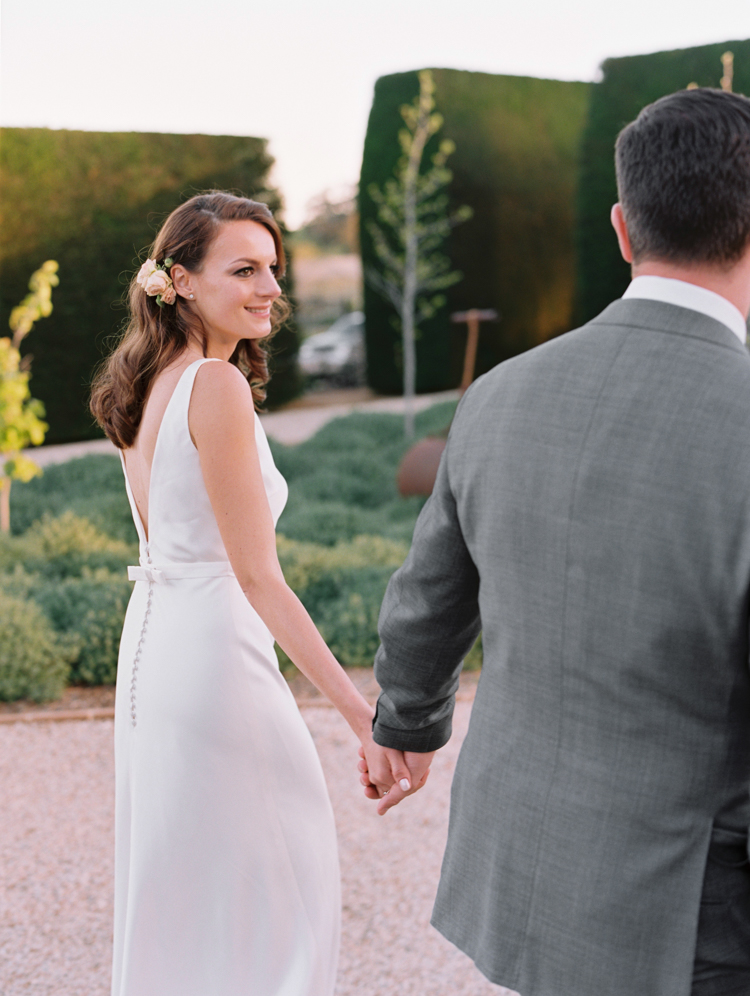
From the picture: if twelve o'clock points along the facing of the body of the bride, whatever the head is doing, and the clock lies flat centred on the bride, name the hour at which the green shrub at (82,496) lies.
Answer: The green shrub is roughly at 10 o'clock from the bride.

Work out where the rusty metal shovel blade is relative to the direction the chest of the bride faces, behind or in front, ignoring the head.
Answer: in front

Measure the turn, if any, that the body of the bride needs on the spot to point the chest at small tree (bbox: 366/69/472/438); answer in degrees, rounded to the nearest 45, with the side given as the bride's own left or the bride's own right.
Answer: approximately 45° to the bride's own left

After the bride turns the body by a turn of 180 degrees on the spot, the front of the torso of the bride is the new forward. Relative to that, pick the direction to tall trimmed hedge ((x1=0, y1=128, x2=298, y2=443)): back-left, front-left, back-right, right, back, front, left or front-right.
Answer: back-right

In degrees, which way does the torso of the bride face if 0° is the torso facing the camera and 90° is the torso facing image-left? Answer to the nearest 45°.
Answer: approximately 225°

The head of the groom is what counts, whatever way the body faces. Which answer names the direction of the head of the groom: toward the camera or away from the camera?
away from the camera

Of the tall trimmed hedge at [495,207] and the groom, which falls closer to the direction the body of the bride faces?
the tall trimmed hedge

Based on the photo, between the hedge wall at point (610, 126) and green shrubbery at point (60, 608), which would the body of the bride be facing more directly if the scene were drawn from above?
the hedge wall

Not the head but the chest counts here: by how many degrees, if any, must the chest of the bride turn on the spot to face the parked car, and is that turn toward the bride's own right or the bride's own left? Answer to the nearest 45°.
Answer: approximately 45° to the bride's own left

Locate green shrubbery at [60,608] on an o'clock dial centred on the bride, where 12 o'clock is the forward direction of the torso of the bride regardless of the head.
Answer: The green shrubbery is roughly at 10 o'clock from the bride.

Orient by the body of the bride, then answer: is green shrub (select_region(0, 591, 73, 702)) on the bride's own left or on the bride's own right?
on the bride's own left

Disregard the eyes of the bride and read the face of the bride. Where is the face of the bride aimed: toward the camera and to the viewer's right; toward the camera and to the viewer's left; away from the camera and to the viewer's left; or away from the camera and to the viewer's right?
toward the camera and to the viewer's right

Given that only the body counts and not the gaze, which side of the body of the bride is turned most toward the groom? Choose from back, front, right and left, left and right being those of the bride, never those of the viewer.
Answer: right
